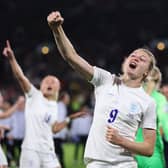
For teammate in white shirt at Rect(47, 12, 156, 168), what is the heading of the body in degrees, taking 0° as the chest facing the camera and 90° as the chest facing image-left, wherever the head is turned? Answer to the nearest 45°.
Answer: approximately 0°

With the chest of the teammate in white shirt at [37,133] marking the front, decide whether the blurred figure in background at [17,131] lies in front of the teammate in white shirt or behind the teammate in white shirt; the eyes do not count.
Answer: behind

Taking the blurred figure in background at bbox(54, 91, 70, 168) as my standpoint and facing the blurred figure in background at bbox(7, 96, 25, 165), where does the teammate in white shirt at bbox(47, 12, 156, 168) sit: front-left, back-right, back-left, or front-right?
back-left

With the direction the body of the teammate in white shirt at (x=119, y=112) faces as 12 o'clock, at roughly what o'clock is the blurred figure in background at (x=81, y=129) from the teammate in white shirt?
The blurred figure in background is roughly at 6 o'clock from the teammate in white shirt.
